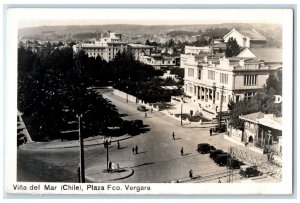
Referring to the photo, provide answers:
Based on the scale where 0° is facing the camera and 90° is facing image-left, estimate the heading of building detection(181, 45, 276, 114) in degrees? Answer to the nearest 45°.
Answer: approximately 45°
